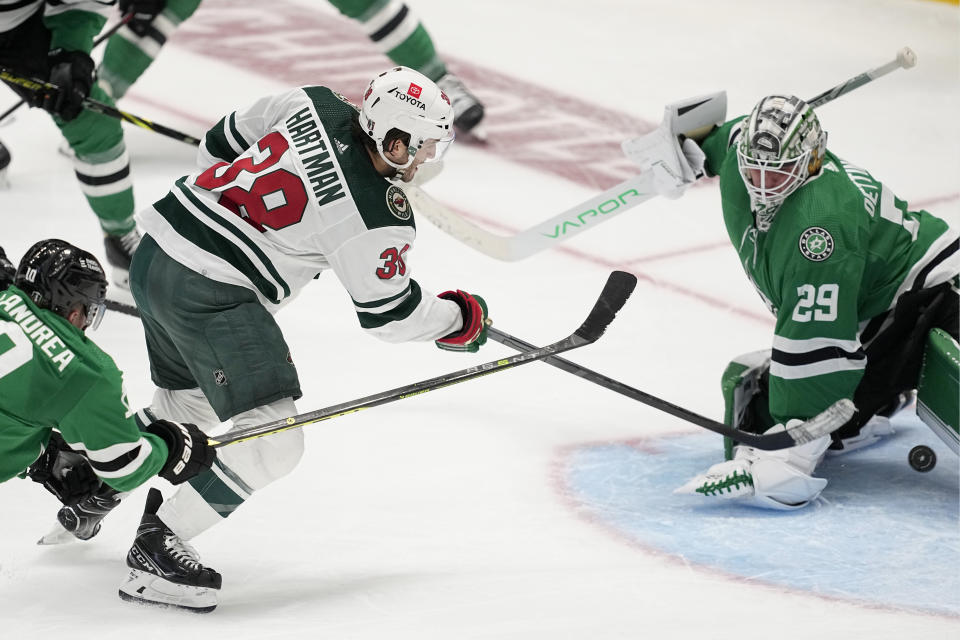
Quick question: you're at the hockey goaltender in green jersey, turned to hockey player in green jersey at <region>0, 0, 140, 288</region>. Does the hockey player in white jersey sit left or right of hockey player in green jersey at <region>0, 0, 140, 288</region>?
left

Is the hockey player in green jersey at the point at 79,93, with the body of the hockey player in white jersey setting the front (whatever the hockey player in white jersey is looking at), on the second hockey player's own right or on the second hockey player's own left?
on the second hockey player's own left

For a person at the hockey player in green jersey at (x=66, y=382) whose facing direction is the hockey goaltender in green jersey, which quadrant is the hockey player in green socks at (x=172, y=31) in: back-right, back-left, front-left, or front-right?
front-left

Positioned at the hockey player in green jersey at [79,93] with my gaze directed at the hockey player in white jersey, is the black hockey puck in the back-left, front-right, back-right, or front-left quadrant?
front-left

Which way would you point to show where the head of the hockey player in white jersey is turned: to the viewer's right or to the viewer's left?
to the viewer's right

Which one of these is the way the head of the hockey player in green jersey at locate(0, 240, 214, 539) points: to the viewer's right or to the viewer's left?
to the viewer's right

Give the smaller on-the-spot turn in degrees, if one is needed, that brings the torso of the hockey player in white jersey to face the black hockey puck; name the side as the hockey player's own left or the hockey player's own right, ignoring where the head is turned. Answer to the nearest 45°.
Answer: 0° — they already face it

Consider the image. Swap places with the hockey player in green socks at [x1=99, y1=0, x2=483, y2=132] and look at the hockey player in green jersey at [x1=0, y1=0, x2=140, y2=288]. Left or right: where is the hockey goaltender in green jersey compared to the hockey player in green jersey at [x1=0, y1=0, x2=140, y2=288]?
left

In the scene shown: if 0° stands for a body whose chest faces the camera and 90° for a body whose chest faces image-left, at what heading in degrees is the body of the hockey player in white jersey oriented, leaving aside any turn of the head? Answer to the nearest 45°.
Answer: approximately 270°

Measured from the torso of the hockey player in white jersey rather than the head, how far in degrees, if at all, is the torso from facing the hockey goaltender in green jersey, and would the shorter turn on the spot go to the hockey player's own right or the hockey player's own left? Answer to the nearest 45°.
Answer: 0° — they already face them

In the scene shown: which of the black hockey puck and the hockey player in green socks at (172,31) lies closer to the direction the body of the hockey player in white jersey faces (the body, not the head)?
the black hockey puck

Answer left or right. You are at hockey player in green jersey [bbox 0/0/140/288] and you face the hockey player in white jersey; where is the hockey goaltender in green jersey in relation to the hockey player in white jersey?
left

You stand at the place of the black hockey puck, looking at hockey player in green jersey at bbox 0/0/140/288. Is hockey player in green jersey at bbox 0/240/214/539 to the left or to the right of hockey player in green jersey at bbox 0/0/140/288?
left
